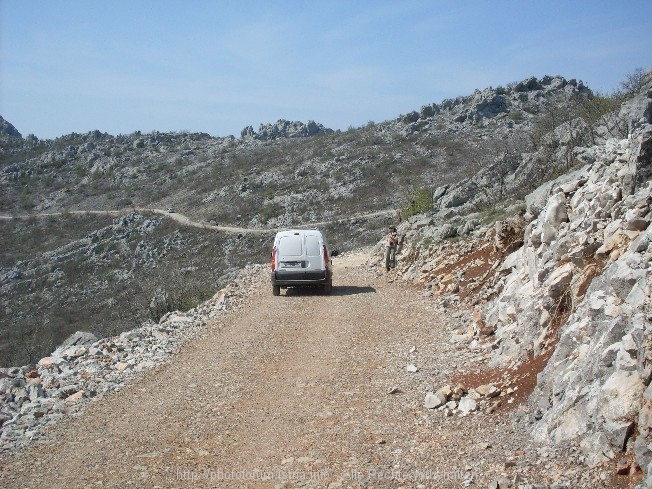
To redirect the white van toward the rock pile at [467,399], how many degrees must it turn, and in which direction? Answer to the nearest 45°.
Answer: approximately 180°

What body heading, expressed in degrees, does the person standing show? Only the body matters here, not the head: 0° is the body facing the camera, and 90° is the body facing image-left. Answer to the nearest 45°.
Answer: approximately 0°

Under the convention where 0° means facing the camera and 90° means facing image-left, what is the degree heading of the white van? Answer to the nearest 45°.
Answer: approximately 180°

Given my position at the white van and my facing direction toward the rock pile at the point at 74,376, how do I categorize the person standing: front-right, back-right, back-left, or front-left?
back-left

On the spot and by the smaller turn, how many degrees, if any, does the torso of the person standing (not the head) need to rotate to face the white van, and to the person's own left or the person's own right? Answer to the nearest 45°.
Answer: approximately 45° to the person's own right

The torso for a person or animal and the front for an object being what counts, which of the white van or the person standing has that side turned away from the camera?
the white van

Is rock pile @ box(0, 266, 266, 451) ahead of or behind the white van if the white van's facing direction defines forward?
behind

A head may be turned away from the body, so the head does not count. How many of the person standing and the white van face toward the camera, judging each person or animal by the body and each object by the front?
1

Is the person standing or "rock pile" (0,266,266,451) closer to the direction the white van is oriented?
the person standing

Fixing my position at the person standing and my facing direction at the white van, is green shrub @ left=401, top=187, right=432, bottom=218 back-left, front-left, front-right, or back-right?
back-right

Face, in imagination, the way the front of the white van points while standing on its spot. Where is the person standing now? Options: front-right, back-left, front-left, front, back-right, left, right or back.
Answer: front-right

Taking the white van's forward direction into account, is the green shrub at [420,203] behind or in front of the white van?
in front

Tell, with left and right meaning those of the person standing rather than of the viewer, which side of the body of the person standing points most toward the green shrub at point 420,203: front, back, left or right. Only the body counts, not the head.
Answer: back

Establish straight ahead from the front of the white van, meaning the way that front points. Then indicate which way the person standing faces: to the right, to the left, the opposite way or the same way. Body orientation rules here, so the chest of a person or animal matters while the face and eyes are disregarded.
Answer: the opposite way

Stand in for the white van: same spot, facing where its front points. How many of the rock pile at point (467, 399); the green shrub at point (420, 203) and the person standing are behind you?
1

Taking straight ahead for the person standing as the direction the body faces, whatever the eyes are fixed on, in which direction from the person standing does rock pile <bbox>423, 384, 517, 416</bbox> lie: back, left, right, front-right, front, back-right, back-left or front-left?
front
